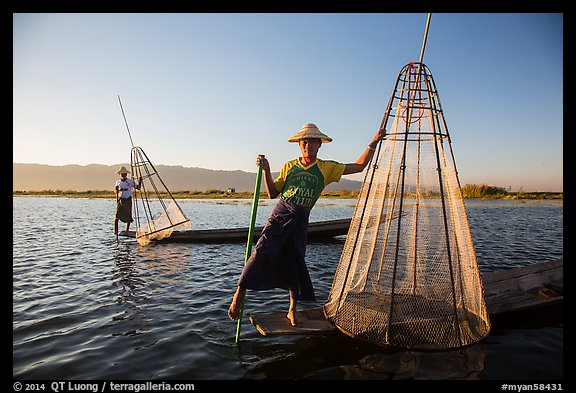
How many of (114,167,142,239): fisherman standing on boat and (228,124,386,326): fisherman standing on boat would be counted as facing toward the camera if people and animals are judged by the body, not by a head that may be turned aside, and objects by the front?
2

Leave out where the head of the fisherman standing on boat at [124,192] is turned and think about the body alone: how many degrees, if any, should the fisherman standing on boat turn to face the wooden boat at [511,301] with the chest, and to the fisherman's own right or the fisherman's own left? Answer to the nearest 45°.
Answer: approximately 45° to the fisherman's own left

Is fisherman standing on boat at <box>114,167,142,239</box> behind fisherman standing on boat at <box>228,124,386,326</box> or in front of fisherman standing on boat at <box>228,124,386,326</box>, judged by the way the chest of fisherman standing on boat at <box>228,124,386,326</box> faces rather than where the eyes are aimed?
behind

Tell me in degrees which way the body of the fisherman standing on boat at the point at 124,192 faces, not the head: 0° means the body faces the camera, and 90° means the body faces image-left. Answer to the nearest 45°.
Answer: approximately 0°
